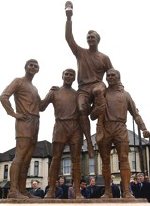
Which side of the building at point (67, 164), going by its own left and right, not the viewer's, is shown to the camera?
front

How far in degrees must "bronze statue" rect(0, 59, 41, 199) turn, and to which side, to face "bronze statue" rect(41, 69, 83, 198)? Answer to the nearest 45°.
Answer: approximately 45° to its left

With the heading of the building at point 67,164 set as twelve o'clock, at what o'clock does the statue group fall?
The statue group is roughly at 12 o'clock from the building.

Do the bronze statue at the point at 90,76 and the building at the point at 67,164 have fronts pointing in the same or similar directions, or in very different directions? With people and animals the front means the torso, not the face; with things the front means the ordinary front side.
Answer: same or similar directions

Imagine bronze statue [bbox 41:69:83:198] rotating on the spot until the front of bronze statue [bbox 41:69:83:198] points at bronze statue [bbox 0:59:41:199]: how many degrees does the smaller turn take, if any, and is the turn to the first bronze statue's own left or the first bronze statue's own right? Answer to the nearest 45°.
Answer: approximately 90° to the first bronze statue's own right

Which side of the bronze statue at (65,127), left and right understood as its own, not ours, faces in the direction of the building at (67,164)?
back

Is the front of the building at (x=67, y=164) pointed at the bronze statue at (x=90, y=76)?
yes

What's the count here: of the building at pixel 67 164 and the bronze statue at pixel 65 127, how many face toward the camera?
2

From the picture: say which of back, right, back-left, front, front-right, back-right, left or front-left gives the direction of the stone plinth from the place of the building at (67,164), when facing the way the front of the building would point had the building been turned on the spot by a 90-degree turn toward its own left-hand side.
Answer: right

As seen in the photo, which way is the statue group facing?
toward the camera

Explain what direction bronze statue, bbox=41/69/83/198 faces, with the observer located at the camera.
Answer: facing the viewer

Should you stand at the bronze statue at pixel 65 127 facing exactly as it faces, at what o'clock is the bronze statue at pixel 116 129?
the bronze statue at pixel 116 129 is roughly at 9 o'clock from the bronze statue at pixel 65 127.
